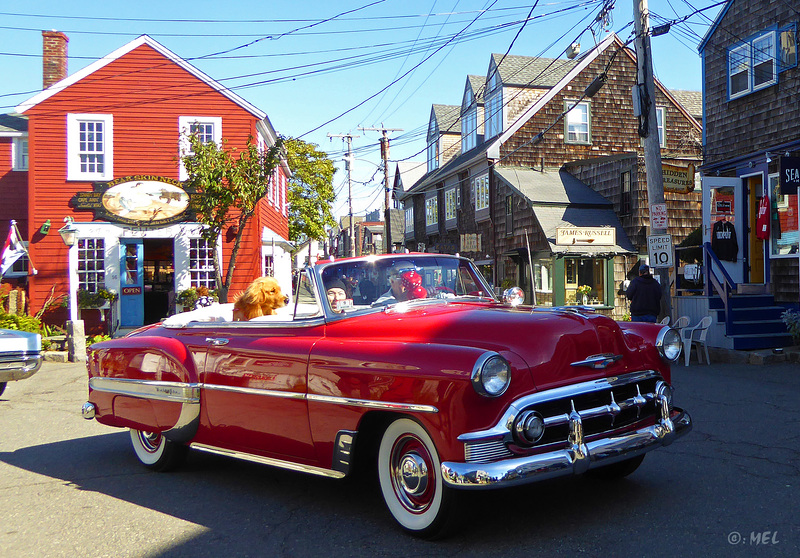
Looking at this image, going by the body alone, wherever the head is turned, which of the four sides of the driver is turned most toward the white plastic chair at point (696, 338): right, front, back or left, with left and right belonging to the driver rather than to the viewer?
left

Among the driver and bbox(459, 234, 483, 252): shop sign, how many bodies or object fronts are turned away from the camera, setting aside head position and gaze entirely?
0

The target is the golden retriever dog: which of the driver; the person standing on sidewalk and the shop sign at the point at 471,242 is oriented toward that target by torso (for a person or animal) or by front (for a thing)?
the shop sign

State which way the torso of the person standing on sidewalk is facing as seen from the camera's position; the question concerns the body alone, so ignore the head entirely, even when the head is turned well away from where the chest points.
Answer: away from the camera

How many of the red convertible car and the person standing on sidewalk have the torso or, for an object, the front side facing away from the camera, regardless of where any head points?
1

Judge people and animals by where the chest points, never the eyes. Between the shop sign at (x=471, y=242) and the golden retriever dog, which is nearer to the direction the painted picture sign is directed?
the golden retriever dog

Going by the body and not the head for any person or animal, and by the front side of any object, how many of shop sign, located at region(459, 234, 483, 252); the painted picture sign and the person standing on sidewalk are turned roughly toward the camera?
2
